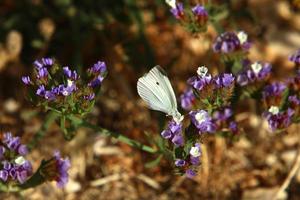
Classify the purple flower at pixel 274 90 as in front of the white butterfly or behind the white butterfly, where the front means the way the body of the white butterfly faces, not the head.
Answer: in front

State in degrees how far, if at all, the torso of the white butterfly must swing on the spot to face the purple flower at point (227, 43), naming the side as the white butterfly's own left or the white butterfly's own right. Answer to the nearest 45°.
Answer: approximately 45° to the white butterfly's own left

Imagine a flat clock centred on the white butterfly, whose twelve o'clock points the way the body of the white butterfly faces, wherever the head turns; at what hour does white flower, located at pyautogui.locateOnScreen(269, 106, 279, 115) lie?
The white flower is roughly at 11 o'clock from the white butterfly.

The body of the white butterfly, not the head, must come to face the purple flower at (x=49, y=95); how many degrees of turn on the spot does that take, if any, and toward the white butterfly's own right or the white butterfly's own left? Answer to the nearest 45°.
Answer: approximately 180°

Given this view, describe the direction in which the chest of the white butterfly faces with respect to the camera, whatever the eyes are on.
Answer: to the viewer's right

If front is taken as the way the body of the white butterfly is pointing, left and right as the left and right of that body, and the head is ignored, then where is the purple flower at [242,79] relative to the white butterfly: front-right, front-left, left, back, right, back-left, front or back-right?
front-left

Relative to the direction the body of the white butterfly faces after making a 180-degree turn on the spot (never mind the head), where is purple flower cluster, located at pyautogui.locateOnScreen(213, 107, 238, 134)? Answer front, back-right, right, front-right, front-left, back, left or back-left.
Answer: back-right

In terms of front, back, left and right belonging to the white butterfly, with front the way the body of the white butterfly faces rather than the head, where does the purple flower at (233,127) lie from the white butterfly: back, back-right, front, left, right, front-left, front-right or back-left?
front-left
